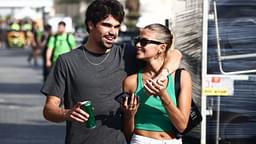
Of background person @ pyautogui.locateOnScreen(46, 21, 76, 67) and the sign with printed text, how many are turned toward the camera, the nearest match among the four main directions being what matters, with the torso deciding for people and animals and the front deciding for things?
2

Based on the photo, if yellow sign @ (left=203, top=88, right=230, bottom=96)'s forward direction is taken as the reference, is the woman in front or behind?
in front

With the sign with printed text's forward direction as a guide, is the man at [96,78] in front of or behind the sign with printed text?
in front

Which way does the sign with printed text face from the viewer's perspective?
toward the camera

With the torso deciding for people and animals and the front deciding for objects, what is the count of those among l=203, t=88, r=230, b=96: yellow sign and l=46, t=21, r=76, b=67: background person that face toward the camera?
2

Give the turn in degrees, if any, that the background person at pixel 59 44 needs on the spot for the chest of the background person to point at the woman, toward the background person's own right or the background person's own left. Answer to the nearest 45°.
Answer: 0° — they already face them

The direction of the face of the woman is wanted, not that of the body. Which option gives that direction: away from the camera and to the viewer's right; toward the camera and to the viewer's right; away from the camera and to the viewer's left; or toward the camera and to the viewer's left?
toward the camera and to the viewer's left

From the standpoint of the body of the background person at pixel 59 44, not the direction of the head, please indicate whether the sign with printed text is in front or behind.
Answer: in front

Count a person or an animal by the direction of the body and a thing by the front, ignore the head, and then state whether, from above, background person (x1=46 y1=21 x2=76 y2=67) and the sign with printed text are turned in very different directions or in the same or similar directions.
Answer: same or similar directions

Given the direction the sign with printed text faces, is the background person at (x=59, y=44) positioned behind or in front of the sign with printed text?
behind

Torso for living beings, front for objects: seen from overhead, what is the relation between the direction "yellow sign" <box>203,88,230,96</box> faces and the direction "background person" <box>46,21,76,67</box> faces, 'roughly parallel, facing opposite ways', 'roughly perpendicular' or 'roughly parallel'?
roughly parallel

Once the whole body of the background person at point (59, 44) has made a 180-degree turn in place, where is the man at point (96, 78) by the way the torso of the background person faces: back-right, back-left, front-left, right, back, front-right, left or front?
back
